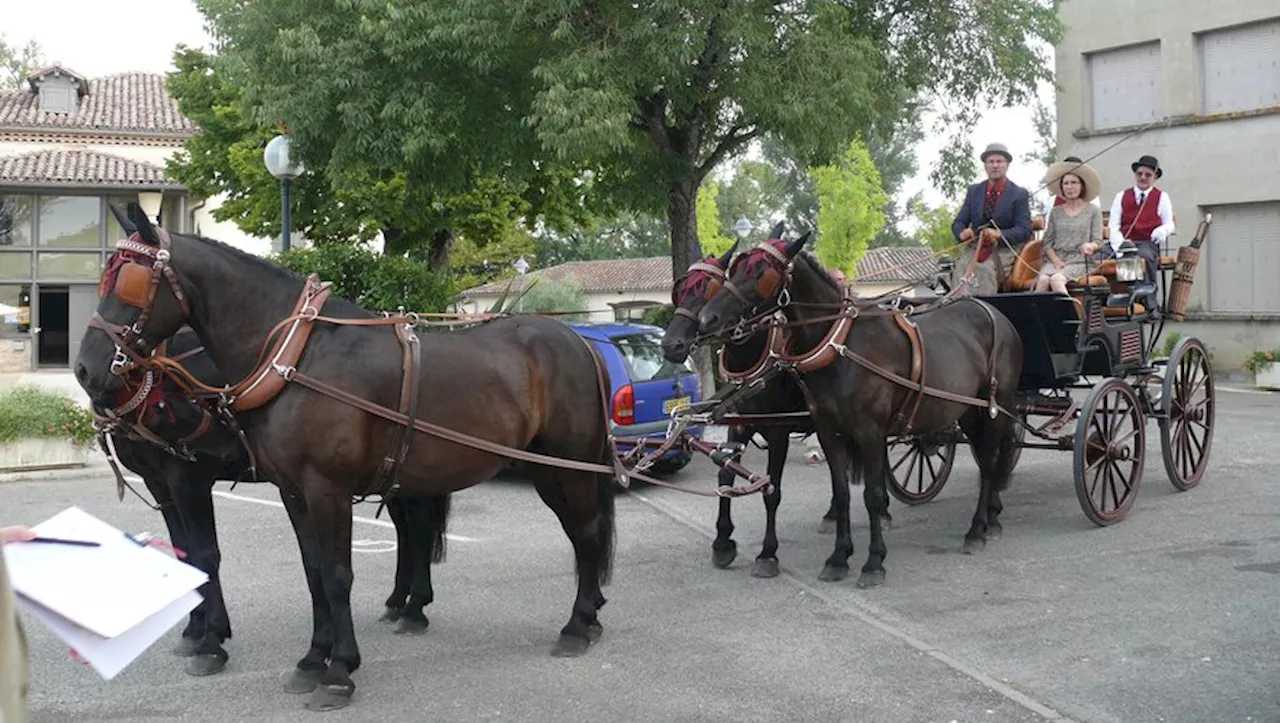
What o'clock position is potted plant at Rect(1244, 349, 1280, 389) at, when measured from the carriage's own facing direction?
The potted plant is roughly at 5 o'clock from the carriage.

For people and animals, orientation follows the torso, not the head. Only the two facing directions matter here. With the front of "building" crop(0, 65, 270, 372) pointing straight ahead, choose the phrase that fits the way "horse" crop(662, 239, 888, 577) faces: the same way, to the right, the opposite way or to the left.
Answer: to the right

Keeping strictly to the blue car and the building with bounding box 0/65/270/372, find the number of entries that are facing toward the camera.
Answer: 1

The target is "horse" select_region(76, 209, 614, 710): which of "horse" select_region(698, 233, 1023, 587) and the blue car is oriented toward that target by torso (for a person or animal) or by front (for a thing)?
"horse" select_region(698, 233, 1023, 587)

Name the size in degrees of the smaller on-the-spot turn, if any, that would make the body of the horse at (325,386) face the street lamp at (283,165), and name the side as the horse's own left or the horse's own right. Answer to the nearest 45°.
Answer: approximately 135° to the horse's own right
